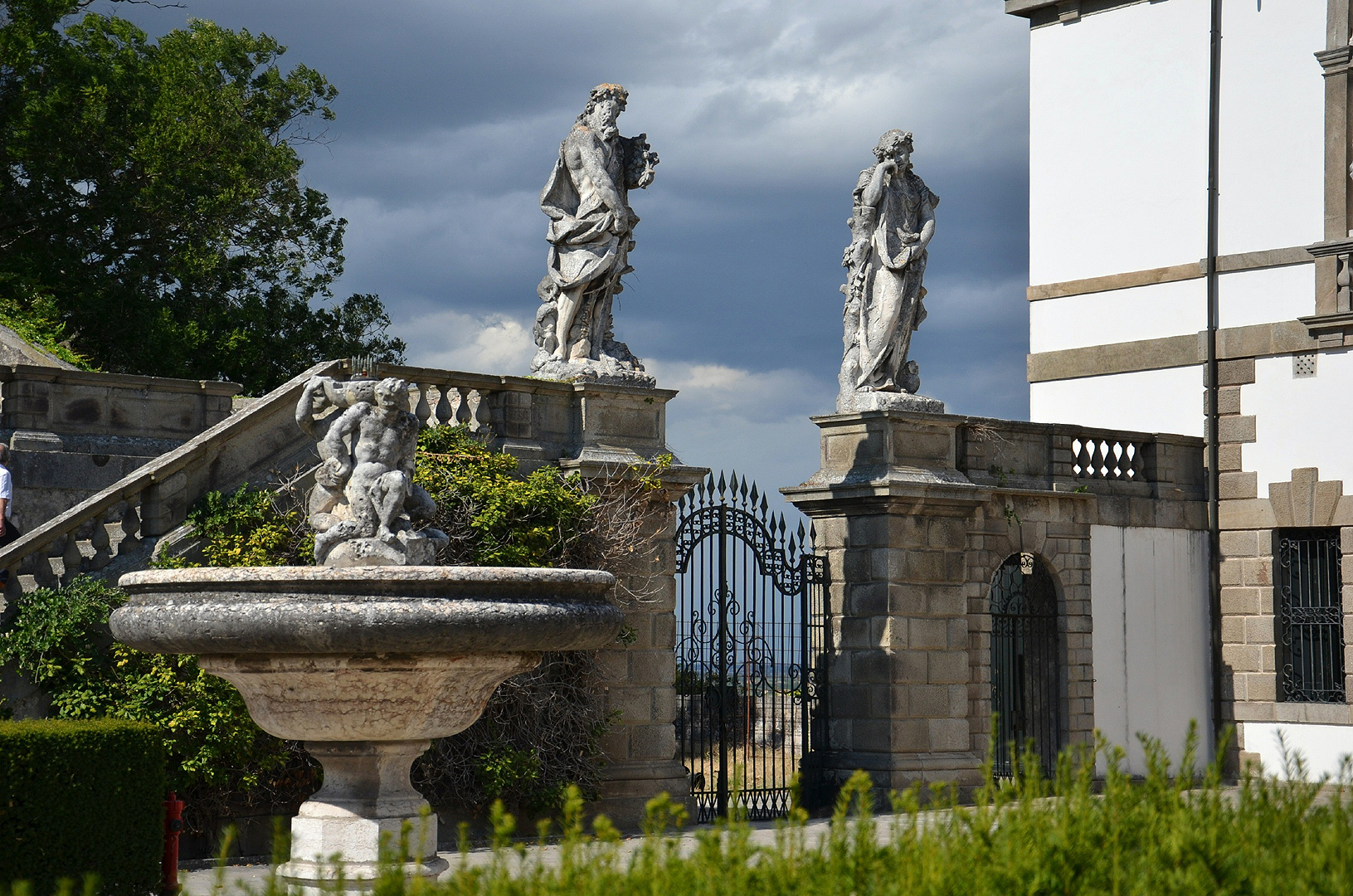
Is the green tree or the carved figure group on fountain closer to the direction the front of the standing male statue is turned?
the carved figure group on fountain

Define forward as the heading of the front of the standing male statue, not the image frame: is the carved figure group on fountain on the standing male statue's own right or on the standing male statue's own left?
on the standing male statue's own right

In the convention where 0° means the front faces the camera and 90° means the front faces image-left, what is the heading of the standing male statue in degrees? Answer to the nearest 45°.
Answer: approximately 315°

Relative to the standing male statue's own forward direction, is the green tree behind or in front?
behind

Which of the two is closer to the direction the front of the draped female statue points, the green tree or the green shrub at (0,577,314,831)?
the green shrub

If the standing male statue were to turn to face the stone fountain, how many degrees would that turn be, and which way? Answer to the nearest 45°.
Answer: approximately 45° to its right

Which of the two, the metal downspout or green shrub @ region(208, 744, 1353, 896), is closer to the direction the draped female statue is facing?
the green shrub

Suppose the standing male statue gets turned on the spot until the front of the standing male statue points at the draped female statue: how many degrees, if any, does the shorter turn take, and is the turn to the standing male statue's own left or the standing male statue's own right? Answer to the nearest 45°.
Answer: approximately 90° to the standing male statue's own left

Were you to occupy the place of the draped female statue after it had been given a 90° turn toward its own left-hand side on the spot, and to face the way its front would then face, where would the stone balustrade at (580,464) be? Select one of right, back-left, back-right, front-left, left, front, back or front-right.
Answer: back

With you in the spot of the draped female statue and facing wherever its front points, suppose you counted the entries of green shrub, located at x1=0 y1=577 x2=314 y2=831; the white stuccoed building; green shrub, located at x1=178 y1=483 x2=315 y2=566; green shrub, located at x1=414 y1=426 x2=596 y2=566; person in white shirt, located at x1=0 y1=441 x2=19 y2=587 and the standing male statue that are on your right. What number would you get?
5

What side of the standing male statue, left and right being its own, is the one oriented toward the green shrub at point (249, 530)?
right

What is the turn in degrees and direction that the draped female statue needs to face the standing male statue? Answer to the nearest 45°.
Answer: approximately 90° to its right

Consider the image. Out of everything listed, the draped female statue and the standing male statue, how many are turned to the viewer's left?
0

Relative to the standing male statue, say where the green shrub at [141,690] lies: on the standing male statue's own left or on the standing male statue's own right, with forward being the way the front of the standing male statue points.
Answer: on the standing male statue's own right

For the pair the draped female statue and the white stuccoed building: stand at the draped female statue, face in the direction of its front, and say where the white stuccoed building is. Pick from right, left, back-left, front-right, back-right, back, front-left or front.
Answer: left
